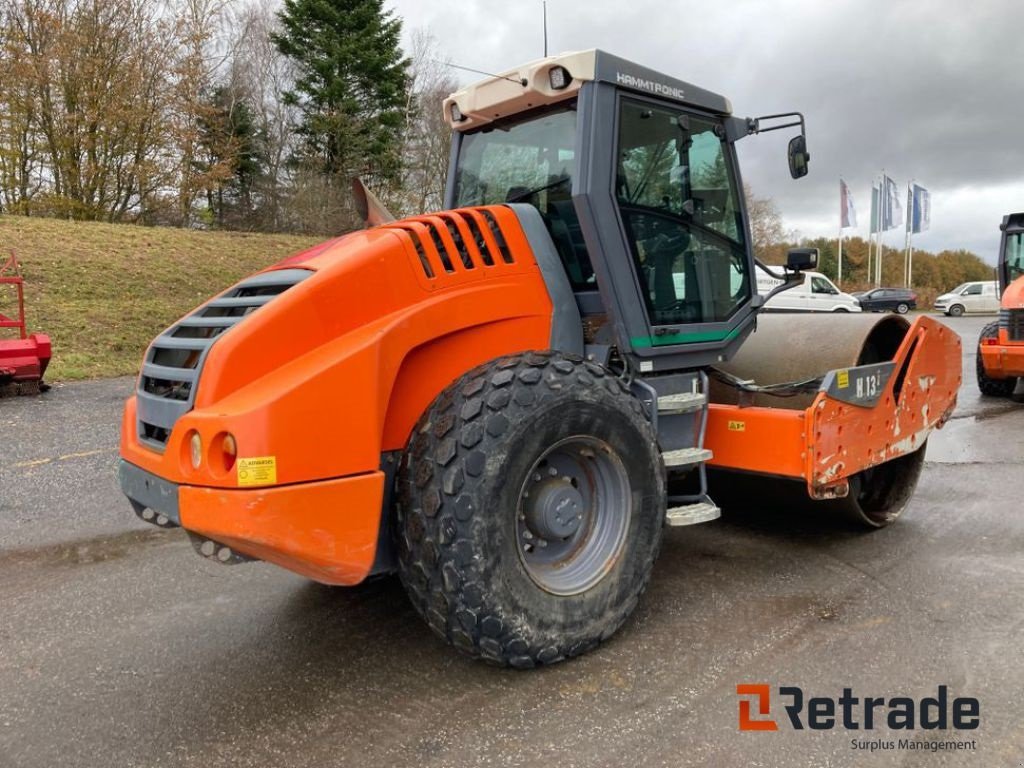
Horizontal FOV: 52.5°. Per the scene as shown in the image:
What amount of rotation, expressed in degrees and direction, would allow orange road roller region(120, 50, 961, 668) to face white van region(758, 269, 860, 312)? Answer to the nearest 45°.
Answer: approximately 45° to its left

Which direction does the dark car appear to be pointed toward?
to the viewer's left

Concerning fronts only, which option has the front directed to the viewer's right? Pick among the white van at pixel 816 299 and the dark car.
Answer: the white van

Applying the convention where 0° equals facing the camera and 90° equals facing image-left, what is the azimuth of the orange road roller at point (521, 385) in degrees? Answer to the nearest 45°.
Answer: approximately 225°

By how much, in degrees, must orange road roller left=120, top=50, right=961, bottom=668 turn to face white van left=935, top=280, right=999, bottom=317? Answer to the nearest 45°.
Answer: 0° — it already faces it

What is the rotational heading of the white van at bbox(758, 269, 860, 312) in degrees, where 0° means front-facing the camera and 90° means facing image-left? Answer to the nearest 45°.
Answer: approximately 270°

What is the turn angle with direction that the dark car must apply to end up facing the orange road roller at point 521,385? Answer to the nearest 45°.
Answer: approximately 90° to its left

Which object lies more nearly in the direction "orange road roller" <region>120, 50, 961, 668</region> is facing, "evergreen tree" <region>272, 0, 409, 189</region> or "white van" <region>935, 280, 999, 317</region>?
the white van

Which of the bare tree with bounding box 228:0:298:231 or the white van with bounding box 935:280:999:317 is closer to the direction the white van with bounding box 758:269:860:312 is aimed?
the white van

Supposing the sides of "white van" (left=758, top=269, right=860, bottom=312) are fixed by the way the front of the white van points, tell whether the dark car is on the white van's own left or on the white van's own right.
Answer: on the white van's own left
